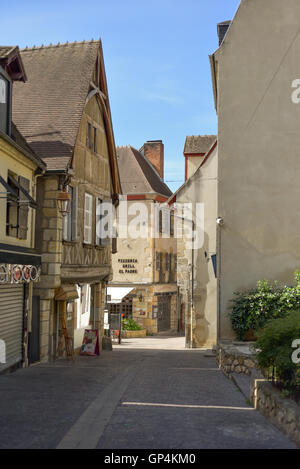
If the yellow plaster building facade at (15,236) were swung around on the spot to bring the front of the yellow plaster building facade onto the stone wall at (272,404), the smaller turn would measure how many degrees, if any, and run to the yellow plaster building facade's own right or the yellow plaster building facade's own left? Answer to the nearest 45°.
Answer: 0° — it already faces it

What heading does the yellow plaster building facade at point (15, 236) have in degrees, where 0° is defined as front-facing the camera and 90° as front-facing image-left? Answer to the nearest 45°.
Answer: approximately 315°

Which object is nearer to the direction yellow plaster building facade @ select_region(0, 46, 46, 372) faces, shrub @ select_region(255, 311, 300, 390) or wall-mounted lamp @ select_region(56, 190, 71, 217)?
the shrub

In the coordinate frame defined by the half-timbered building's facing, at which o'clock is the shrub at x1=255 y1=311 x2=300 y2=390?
The shrub is roughly at 1 o'clock from the half-timbered building.

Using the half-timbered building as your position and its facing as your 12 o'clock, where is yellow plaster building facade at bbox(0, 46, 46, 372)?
The yellow plaster building facade is roughly at 2 o'clock from the half-timbered building.

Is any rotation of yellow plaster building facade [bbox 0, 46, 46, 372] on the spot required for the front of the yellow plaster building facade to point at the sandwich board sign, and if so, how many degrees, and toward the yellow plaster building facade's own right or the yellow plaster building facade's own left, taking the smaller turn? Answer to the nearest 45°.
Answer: approximately 90° to the yellow plaster building facade's own left

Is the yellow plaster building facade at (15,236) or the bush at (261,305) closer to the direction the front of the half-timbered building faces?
the bush

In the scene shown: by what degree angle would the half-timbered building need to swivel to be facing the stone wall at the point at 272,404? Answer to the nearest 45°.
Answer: approximately 45° to its right
